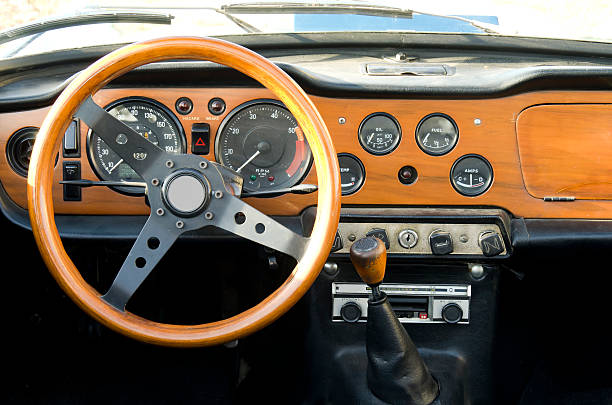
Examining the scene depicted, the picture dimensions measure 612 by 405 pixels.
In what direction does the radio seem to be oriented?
toward the camera
